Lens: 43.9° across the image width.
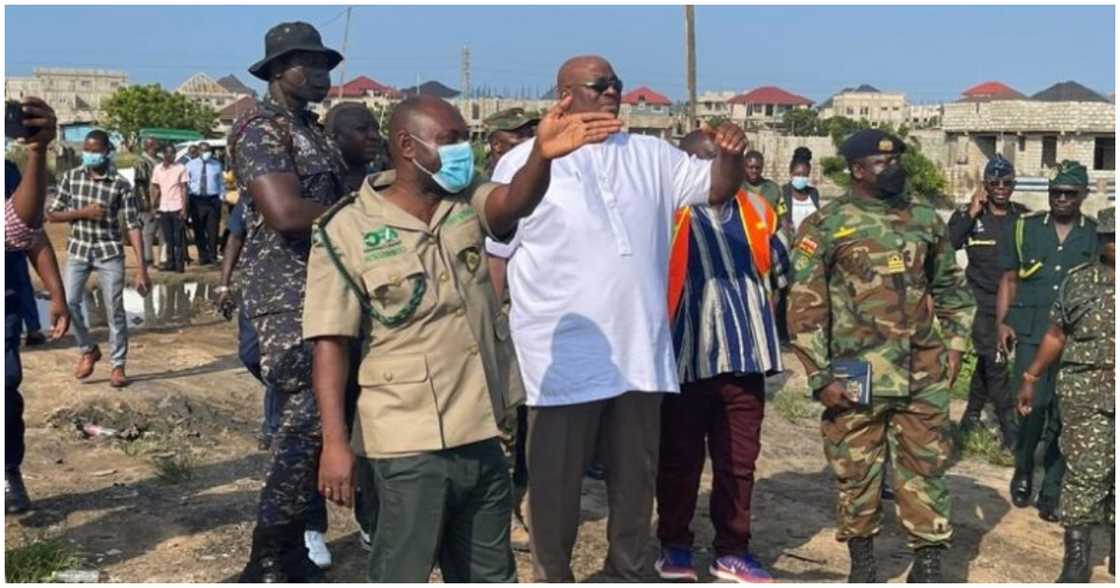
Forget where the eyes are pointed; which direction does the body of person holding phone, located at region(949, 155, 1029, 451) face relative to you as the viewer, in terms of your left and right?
facing the viewer

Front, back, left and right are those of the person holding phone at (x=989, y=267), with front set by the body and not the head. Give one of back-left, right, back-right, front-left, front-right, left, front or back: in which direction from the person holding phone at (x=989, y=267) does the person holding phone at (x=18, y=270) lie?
front-right

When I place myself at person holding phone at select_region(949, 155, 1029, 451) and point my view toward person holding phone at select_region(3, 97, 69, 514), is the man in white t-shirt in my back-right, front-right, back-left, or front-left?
front-left

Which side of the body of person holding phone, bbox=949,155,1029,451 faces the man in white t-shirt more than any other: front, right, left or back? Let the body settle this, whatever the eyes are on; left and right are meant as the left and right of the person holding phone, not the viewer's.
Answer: front
